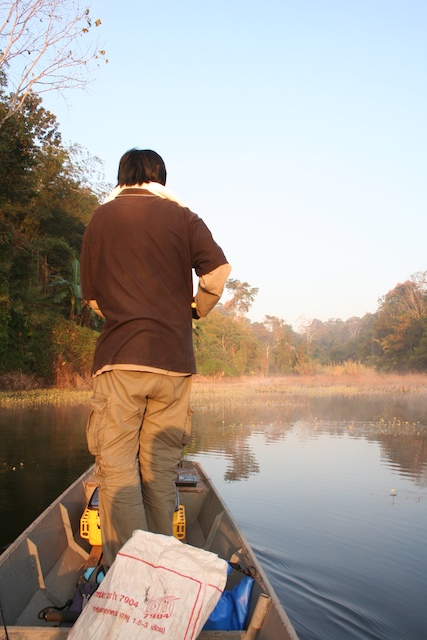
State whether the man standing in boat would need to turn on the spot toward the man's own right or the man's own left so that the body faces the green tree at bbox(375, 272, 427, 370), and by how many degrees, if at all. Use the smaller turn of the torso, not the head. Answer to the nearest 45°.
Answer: approximately 45° to the man's own right

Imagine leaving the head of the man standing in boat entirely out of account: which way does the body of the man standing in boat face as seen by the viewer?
away from the camera

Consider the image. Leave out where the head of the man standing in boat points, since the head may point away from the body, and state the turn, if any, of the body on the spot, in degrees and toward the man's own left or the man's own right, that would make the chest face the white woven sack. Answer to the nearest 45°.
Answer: approximately 180°

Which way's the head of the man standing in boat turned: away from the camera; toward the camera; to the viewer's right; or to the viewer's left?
away from the camera

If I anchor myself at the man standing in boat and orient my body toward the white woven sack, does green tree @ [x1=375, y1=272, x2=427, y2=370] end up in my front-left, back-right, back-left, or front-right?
back-left

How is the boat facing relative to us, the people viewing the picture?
facing away from the viewer
